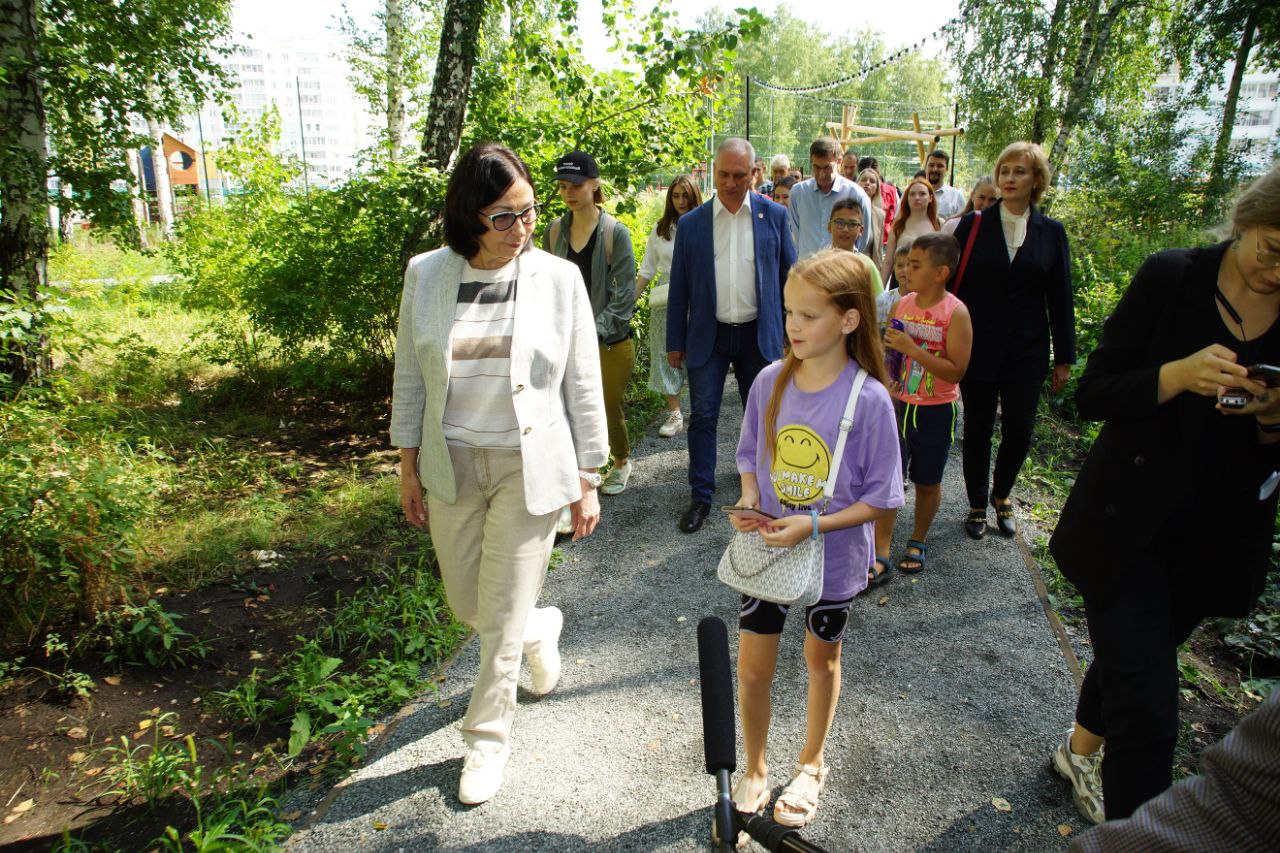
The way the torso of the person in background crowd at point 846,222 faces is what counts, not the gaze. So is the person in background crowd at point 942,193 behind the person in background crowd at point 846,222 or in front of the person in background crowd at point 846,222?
behind

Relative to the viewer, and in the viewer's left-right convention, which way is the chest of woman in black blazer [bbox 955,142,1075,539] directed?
facing the viewer

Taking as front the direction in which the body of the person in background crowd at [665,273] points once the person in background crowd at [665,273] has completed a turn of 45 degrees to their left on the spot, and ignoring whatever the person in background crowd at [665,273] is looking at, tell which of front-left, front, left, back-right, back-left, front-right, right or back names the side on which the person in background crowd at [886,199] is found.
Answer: left

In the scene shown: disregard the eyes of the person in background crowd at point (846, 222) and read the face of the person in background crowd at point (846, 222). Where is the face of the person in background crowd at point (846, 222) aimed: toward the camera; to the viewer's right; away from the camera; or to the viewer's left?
toward the camera

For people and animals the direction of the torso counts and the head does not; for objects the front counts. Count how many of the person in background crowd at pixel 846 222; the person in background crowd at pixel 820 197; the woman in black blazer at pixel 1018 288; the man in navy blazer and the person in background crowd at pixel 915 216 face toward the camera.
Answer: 5

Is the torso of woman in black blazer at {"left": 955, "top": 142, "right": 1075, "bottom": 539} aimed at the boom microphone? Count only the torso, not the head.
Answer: yes

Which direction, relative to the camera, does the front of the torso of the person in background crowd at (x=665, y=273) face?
toward the camera

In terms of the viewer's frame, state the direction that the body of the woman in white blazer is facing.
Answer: toward the camera

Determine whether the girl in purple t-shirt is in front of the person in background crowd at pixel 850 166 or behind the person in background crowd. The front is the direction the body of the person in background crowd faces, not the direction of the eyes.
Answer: in front

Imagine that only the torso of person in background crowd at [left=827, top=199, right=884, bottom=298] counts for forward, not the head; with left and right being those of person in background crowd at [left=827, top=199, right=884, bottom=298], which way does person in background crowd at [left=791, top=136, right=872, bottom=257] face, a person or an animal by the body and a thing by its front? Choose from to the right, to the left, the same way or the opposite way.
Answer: the same way

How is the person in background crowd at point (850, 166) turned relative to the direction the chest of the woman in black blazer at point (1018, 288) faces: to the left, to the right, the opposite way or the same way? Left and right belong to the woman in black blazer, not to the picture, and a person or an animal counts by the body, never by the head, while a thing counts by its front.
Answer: the same way

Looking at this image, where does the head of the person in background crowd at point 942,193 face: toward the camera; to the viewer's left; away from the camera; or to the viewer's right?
toward the camera

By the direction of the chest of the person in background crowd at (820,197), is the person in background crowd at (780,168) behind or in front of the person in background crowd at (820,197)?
behind

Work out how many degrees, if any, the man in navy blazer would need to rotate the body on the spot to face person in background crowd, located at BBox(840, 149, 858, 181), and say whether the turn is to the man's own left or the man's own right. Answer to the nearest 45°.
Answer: approximately 180°

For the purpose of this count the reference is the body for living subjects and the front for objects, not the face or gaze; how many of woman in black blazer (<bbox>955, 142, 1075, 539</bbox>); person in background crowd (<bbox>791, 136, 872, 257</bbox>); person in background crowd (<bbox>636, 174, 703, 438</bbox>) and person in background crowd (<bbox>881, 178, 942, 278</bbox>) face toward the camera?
4

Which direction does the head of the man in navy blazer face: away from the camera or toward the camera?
toward the camera

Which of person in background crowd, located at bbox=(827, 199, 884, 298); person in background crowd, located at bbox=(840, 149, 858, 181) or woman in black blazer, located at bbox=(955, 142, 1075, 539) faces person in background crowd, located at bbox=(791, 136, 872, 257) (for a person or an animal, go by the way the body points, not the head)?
person in background crowd, located at bbox=(840, 149, 858, 181)

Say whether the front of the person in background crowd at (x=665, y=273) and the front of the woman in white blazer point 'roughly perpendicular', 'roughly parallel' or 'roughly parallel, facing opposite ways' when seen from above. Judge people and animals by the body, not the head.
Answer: roughly parallel
